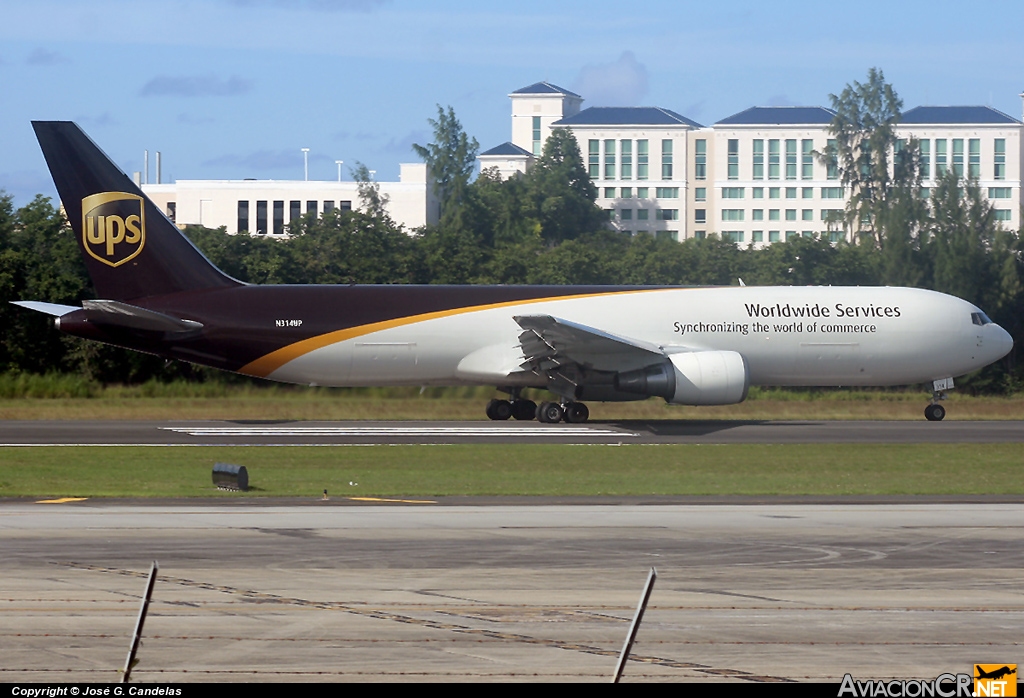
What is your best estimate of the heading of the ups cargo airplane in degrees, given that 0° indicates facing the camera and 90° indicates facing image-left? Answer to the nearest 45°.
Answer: approximately 270°
